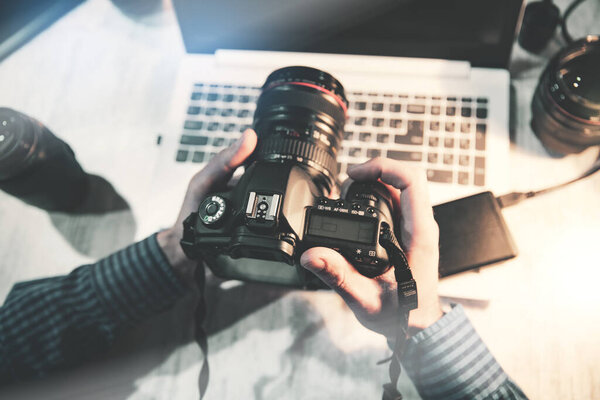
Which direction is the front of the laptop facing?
toward the camera

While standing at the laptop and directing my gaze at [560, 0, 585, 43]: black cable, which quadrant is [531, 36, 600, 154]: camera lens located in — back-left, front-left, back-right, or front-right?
front-right
